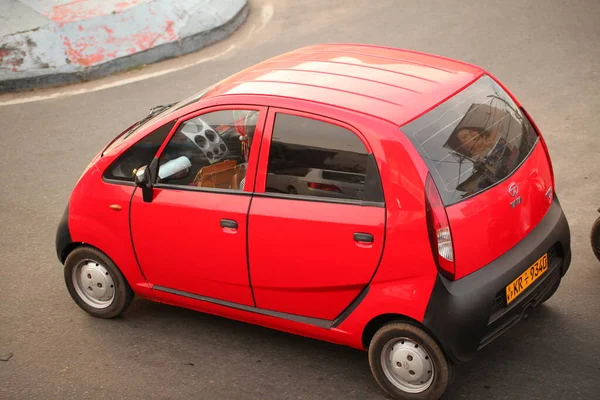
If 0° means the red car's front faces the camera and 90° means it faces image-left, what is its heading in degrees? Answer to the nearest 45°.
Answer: approximately 135°
